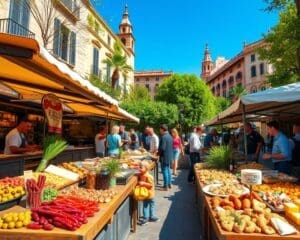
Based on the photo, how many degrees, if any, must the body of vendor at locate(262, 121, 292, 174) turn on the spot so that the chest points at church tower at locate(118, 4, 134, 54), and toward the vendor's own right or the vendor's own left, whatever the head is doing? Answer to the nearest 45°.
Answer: approximately 45° to the vendor's own right

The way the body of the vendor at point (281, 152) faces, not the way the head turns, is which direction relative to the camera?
to the viewer's left

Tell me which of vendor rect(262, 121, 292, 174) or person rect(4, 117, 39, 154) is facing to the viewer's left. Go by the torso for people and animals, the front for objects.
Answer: the vendor

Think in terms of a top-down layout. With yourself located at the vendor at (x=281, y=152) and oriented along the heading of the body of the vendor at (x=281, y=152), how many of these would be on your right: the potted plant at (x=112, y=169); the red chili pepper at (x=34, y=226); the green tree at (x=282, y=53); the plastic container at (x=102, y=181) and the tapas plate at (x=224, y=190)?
1

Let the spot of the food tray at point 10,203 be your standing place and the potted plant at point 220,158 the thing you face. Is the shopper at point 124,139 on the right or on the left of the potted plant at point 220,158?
left

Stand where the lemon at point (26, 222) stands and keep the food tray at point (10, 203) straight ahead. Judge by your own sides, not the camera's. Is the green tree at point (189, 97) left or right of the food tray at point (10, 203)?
right
